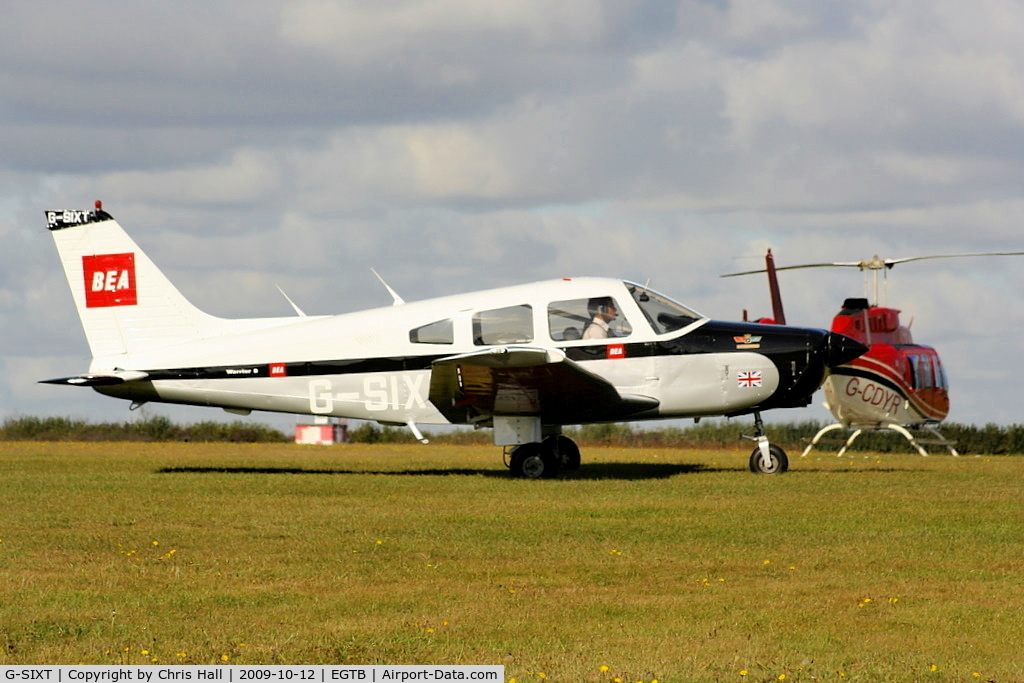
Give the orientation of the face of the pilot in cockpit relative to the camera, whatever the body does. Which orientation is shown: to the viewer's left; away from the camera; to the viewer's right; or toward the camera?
to the viewer's right

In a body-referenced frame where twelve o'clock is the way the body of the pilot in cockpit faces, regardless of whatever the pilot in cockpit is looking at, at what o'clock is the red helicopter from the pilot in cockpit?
The red helicopter is roughly at 10 o'clock from the pilot in cockpit.

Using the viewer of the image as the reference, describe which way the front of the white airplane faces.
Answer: facing to the right of the viewer

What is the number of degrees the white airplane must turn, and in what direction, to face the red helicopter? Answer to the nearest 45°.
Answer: approximately 45° to its left

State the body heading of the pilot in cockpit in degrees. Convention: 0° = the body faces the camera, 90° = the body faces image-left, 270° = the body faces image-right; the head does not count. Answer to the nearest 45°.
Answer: approximately 270°
